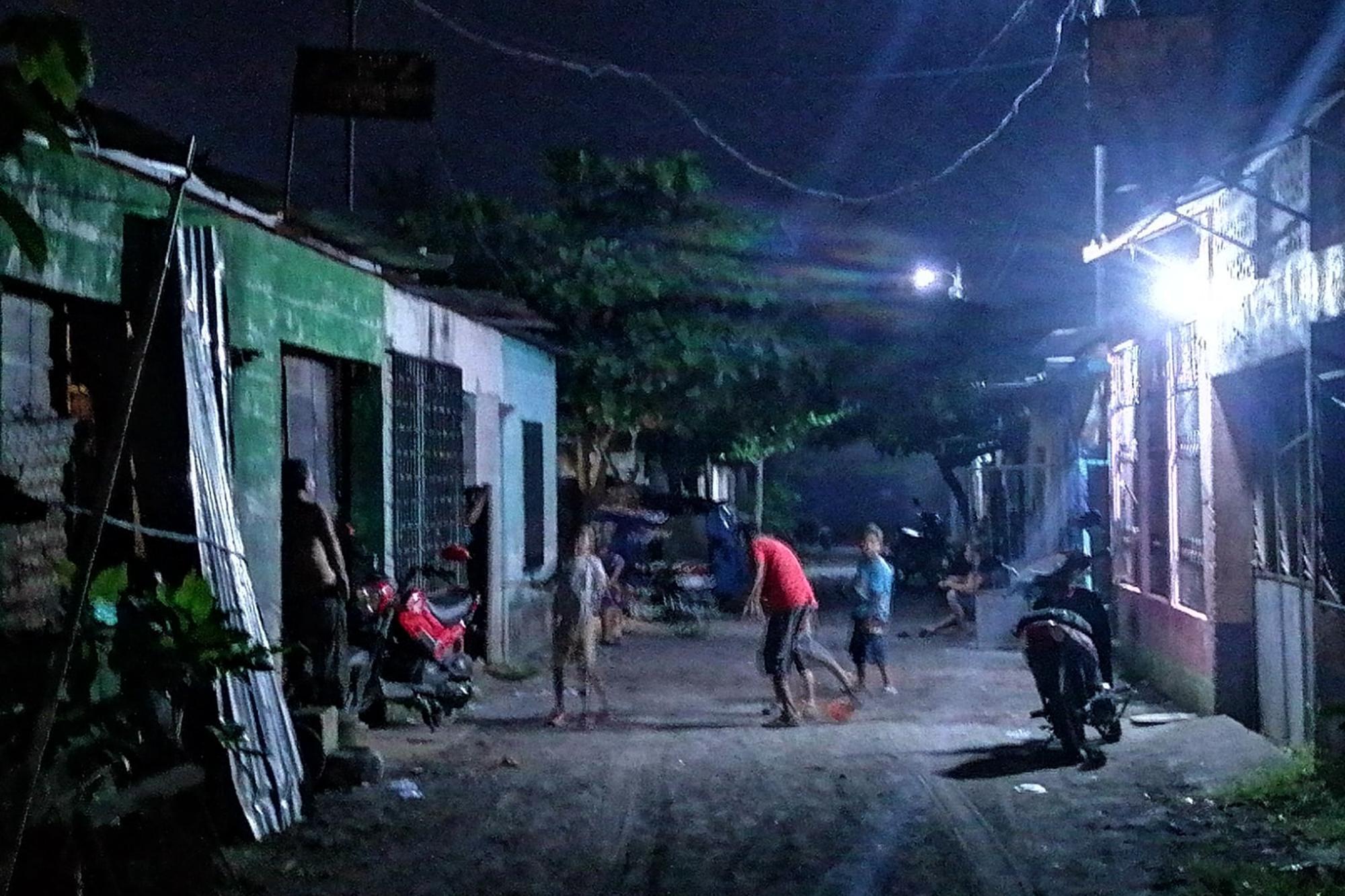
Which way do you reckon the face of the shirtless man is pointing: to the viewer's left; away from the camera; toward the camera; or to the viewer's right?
to the viewer's right

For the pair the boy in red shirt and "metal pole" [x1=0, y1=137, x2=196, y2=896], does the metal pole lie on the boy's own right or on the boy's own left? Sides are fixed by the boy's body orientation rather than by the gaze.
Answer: on the boy's own left

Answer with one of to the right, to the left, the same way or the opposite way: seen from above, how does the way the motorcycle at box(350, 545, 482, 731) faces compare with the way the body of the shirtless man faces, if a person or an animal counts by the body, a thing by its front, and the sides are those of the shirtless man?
the opposite way

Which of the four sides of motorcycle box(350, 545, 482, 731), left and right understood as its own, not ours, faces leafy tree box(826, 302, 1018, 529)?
back

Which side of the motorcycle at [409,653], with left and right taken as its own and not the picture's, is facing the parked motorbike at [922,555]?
back

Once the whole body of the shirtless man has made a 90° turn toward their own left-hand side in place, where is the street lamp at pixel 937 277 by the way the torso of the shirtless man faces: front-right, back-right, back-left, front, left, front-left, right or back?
right

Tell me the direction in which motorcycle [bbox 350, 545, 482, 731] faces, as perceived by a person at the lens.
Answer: facing the viewer and to the left of the viewer

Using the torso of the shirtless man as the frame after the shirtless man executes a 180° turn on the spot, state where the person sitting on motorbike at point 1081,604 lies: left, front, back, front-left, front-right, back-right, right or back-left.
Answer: back-left

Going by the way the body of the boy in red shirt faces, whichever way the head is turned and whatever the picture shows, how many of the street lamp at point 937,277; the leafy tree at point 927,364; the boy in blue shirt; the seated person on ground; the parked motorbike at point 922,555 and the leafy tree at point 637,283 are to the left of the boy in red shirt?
0

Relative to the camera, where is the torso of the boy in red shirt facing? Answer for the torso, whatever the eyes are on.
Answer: to the viewer's left

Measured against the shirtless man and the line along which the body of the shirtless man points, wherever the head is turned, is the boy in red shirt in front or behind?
in front
